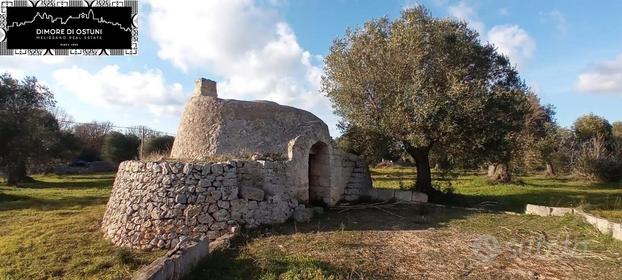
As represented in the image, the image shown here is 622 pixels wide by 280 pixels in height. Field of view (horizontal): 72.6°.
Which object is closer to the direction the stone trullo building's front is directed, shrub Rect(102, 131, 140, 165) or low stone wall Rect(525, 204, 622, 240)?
the low stone wall

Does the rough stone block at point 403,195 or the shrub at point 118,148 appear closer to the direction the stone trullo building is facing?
the rough stone block

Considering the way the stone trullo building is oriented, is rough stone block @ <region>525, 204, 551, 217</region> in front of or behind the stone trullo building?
in front

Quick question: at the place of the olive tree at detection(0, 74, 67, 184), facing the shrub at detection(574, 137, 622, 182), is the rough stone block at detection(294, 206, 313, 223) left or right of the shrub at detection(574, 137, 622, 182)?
right

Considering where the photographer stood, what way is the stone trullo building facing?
facing the viewer and to the right of the viewer

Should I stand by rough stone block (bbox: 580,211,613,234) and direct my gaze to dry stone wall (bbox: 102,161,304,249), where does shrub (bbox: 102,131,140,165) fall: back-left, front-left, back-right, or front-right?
front-right

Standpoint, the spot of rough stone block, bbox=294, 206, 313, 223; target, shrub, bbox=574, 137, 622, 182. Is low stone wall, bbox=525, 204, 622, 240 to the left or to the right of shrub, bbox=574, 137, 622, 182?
right

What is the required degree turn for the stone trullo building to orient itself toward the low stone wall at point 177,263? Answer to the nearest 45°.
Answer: approximately 45° to its right

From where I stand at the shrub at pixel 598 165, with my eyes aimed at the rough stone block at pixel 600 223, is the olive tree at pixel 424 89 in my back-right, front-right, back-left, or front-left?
front-right

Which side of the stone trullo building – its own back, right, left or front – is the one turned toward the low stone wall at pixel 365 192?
left

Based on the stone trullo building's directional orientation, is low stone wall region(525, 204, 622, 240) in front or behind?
in front

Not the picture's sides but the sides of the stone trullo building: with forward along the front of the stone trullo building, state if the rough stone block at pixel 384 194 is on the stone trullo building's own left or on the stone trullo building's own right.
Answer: on the stone trullo building's own left
